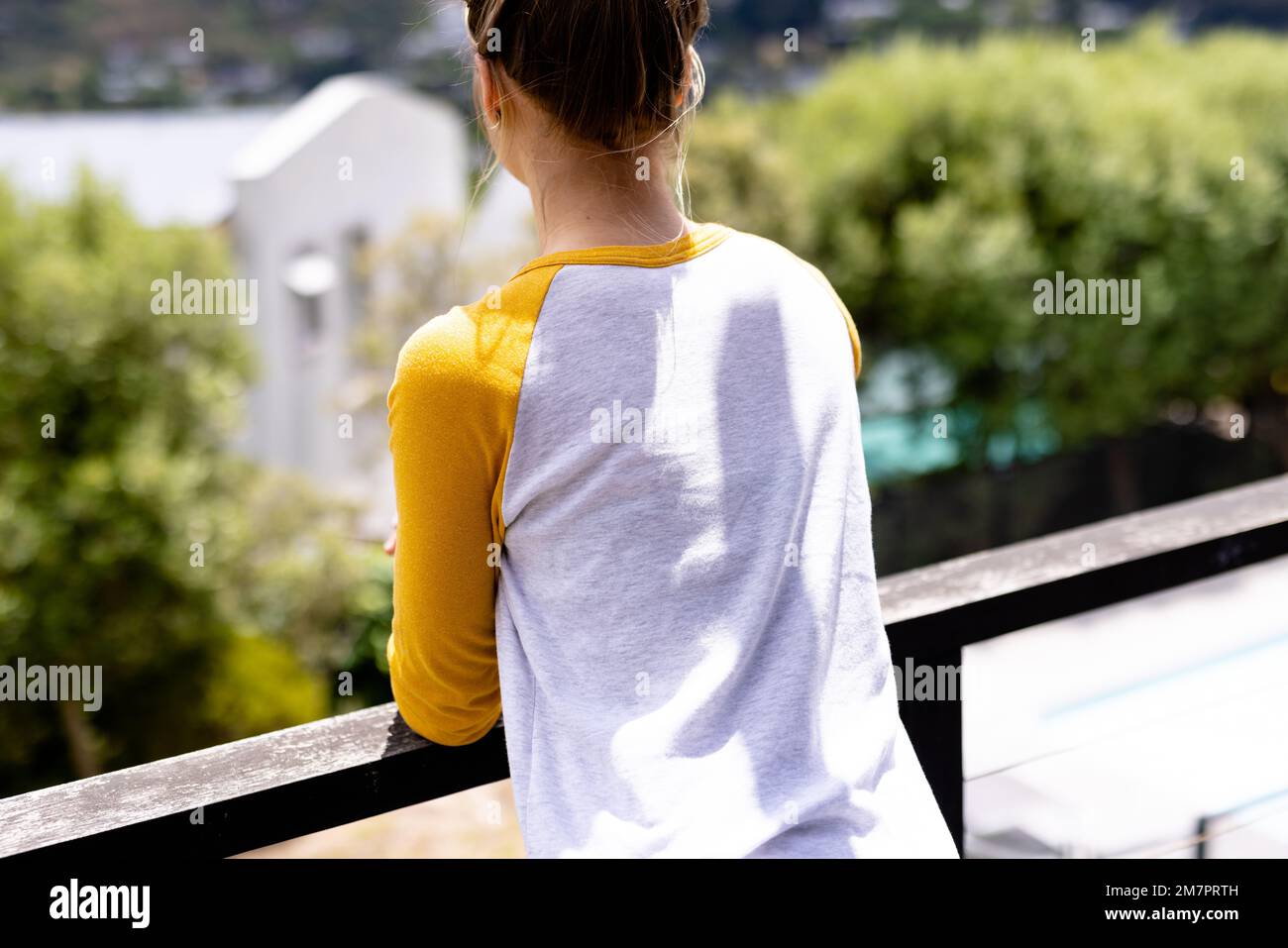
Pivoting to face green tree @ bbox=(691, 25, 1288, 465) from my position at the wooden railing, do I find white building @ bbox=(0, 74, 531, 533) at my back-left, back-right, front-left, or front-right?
front-left

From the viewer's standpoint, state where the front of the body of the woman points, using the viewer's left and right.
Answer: facing away from the viewer and to the left of the viewer

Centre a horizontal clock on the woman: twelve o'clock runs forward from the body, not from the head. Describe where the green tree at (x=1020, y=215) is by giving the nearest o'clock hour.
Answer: The green tree is roughly at 2 o'clock from the woman.
